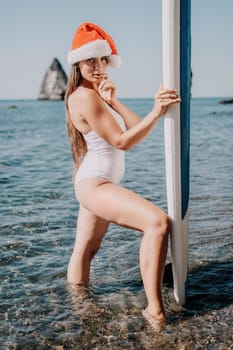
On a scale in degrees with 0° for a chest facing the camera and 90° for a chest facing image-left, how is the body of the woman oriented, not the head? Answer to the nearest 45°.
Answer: approximately 270°
